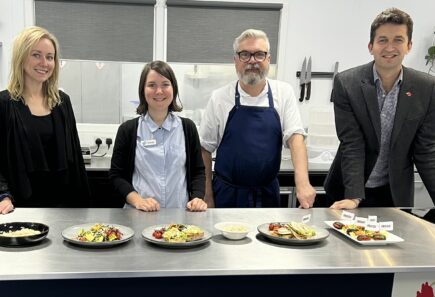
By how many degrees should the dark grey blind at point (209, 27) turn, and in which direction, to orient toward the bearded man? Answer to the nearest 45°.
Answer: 0° — it already faces them

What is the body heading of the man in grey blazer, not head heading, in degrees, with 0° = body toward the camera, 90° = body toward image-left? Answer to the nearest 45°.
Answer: approximately 0°

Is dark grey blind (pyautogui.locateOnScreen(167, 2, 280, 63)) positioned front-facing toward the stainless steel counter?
yes

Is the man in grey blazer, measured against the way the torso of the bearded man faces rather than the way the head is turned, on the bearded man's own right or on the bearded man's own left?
on the bearded man's own left

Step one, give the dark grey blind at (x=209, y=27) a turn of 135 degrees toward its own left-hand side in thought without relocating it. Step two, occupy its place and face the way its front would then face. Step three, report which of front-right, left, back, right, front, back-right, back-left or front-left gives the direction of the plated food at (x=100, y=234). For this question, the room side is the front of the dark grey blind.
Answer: back-right

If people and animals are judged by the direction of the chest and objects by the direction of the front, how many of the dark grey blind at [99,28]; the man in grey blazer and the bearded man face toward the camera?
3

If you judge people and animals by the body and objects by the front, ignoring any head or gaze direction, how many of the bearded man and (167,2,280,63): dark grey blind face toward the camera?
2

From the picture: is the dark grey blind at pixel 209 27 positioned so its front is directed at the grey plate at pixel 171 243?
yes
